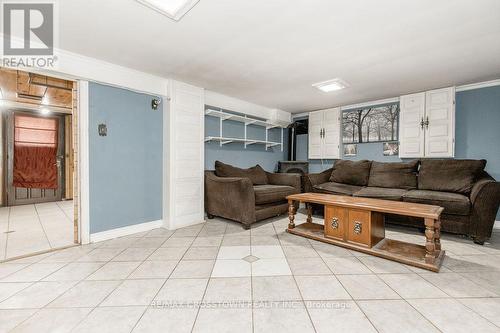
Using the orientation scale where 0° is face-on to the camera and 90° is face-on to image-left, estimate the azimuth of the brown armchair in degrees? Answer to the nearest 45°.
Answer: approximately 315°

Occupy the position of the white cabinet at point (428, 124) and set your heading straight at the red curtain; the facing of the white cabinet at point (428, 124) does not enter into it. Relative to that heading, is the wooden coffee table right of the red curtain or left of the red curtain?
left

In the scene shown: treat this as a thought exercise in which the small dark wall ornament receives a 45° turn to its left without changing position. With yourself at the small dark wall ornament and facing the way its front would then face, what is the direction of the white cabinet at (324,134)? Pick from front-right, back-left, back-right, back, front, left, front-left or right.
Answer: front

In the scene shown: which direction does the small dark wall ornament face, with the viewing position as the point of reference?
facing the viewer and to the right of the viewer

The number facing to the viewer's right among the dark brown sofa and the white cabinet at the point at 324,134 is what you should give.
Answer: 0

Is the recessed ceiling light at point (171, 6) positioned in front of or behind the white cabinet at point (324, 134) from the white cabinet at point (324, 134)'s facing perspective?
in front

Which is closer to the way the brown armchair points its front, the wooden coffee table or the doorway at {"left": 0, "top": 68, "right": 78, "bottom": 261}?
the wooden coffee table

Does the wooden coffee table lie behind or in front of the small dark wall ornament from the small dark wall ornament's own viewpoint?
in front

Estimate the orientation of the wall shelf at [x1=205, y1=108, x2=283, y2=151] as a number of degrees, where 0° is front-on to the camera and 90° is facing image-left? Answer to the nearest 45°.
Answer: approximately 315°

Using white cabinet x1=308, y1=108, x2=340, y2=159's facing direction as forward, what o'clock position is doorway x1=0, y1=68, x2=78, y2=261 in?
The doorway is roughly at 1 o'clock from the white cabinet.
